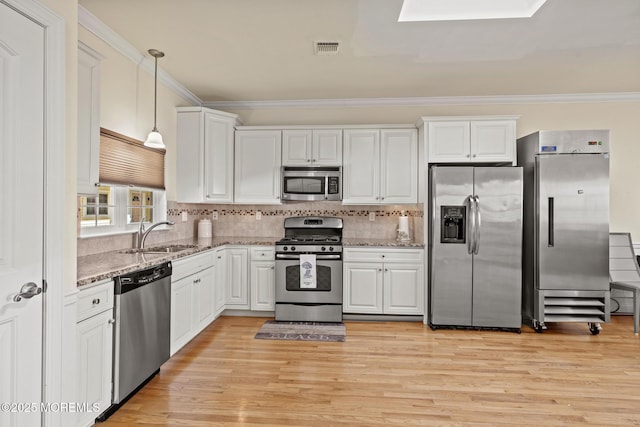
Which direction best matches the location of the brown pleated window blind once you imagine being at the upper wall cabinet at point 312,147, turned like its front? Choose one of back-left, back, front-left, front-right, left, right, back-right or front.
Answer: front-right

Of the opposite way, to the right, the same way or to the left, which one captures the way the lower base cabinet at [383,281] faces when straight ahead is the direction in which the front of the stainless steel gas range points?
the same way

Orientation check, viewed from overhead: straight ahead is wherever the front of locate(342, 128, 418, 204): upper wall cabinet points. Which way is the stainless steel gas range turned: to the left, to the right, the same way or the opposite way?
the same way

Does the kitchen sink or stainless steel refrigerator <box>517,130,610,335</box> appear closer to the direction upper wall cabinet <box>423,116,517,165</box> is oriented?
the kitchen sink

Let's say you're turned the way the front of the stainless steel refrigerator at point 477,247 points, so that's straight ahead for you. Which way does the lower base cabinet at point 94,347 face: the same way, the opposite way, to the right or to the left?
to the left

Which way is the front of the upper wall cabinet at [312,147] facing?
toward the camera

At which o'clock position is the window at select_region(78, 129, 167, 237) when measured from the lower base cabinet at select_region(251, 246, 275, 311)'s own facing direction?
The window is roughly at 2 o'clock from the lower base cabinet.

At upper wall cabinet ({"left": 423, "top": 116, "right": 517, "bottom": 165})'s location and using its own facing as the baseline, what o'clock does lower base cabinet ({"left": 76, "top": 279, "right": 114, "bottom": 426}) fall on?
The lower base cabinet is roughly at 1 o'clock from the upper wall cabinet.

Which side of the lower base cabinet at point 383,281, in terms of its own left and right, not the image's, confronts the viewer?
front

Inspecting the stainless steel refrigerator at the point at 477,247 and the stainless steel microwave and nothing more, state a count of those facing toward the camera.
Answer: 2

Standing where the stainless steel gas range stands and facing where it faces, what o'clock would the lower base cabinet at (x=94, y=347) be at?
The lower base cabinet is roughly at 1 o'clock from the stainless steel gas range.

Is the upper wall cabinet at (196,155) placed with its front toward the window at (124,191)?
no

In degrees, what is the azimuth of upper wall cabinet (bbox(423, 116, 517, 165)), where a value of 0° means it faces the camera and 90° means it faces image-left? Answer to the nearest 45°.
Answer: approximately 0°

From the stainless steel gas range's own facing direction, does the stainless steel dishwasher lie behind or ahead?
ahead

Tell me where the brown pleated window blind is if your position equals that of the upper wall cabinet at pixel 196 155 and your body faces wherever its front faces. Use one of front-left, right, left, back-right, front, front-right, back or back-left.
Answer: right

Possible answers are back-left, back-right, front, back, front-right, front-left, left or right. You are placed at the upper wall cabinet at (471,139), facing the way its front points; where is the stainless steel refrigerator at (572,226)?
left

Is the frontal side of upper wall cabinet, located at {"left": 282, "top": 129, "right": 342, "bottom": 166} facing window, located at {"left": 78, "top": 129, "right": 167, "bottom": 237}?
no

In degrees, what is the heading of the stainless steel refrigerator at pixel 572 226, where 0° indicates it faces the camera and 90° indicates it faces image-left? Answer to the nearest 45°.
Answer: approximately 0°

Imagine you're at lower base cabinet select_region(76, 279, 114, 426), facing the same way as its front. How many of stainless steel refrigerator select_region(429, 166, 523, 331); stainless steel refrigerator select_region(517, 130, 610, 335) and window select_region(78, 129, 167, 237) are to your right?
0

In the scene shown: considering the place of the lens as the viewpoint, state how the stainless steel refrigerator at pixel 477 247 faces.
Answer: facing the viewer
